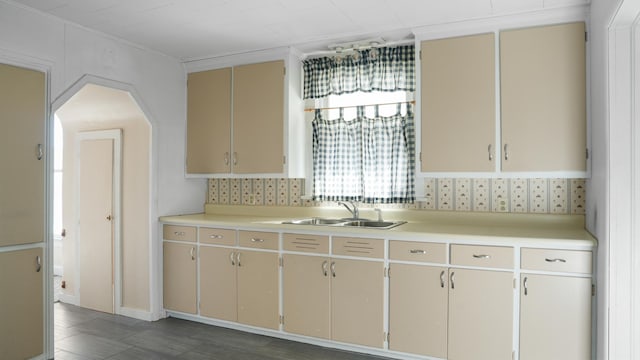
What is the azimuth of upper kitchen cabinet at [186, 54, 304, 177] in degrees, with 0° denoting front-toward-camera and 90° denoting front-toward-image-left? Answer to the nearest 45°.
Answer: approximately 45°

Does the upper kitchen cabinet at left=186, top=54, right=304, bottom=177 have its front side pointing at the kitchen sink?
no

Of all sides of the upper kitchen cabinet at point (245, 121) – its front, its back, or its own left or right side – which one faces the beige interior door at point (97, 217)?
right

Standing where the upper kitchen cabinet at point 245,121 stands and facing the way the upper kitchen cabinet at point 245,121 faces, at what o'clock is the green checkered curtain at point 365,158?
The green checkered curtain is roughly at 8 o'clock from the upper kitchen cabinet.

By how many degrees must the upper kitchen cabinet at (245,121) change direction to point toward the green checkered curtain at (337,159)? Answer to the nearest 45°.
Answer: approximately 135° to its left
